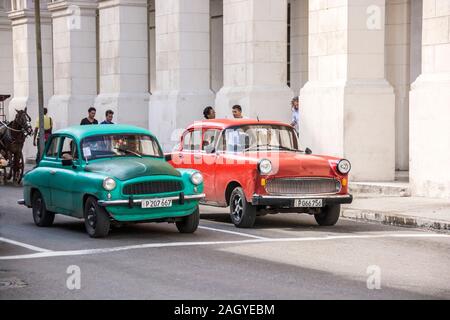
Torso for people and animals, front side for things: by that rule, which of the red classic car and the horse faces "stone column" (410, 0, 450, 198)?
the horse

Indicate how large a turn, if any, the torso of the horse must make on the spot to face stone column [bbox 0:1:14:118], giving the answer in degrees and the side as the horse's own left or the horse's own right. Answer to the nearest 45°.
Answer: approximately 135° to the horse's own left

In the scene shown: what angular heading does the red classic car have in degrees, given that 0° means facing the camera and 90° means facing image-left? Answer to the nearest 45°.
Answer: approximately 315°

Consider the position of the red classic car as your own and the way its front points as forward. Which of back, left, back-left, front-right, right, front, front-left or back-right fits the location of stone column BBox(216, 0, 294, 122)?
back-left

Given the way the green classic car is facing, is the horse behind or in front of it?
behind

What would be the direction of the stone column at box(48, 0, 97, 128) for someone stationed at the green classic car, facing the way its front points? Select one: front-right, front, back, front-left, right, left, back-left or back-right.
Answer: back-left

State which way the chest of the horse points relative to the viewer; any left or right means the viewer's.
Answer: facing the viewer and to the right of the viewer

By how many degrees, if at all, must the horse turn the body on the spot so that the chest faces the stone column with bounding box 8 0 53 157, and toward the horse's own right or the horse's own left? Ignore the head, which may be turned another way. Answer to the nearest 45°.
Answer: approximately 135° to the horse's own left

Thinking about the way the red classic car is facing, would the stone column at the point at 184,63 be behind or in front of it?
behind

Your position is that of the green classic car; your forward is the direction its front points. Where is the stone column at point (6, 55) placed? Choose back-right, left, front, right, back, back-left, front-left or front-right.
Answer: back-left

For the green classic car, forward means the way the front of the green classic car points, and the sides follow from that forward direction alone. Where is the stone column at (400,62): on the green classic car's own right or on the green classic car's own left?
on the green classic car's own left
